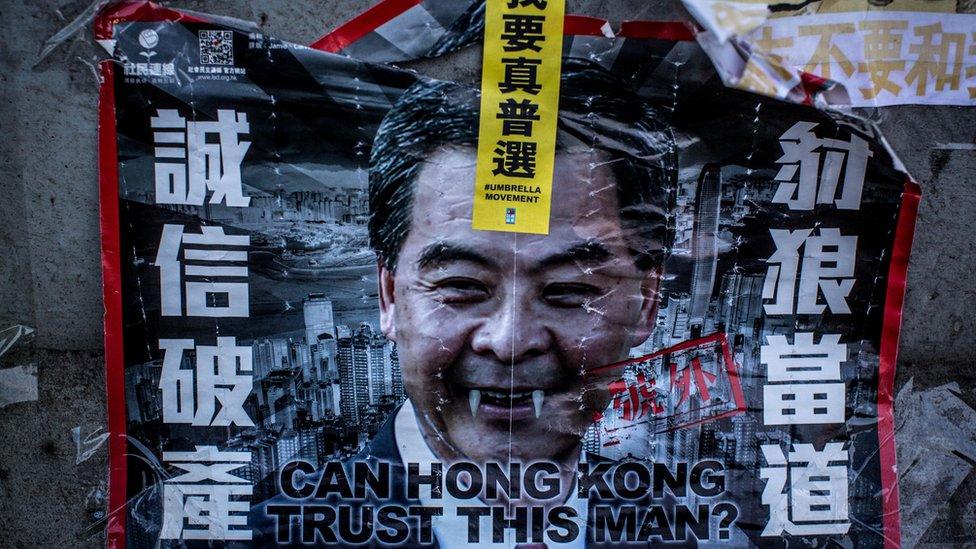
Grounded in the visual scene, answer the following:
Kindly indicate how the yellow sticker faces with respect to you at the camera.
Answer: facing the viewer

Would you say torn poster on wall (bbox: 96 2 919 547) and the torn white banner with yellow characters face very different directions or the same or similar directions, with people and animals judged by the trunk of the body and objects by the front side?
same or similar directions

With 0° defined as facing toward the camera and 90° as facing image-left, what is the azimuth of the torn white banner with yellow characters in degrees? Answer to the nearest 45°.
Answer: approximately 0°

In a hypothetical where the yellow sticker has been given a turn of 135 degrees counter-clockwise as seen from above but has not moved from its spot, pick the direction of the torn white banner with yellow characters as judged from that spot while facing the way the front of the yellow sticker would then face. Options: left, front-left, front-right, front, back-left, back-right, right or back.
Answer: front-right
